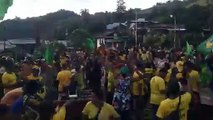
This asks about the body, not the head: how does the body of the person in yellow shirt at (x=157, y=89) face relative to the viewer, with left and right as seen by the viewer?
facing away from the viewer and to the right of the viewer

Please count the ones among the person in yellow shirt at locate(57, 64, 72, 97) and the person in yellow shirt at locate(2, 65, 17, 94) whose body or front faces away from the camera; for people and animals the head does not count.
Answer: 2

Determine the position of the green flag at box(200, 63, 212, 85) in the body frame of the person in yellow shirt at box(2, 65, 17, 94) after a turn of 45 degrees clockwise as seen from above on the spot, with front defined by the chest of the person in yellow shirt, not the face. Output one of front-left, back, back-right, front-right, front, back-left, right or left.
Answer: front-right

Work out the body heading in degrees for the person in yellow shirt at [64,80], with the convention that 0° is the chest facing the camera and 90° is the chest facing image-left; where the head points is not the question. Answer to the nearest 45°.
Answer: approximately 180°

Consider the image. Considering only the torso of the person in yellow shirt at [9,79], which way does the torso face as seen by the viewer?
away from the camera

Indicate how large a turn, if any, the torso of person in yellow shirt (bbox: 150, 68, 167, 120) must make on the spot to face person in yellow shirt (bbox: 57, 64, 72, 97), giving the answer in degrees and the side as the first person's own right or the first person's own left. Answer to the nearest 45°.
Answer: approximately 90° to the first person's own left
